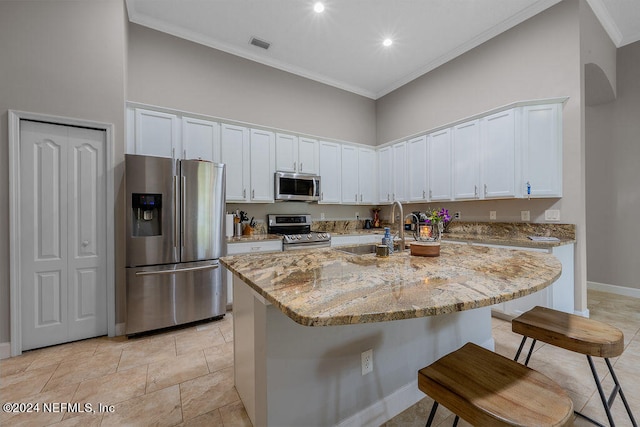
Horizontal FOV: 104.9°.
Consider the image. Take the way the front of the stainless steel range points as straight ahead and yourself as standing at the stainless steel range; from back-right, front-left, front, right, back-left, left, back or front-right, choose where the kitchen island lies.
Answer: front-right

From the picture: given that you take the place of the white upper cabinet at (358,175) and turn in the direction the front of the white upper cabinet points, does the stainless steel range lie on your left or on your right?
on your right

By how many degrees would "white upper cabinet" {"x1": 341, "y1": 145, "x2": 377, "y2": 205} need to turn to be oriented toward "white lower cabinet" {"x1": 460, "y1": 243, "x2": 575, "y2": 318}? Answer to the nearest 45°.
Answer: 0° — it already faces it

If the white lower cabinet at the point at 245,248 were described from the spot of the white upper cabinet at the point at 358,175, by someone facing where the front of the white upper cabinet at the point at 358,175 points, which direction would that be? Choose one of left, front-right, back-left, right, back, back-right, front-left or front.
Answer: right

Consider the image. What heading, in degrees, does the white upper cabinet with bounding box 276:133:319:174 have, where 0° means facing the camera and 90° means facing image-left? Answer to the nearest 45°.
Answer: approximately 315°

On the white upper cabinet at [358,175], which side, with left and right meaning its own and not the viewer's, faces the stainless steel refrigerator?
right

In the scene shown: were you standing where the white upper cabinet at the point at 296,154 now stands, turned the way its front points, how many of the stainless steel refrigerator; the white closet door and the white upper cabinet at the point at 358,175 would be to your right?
2

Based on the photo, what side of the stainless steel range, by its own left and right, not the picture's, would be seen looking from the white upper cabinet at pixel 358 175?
left

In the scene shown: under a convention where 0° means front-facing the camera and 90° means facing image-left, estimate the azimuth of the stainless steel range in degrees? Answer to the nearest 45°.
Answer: approximately 315°

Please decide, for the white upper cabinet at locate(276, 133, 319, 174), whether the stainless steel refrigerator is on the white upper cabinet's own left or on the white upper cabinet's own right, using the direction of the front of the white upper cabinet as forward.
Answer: on the white upper cabinet's own right
